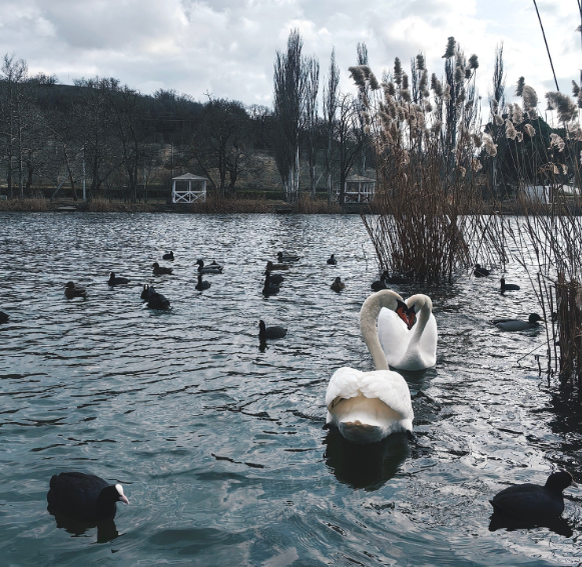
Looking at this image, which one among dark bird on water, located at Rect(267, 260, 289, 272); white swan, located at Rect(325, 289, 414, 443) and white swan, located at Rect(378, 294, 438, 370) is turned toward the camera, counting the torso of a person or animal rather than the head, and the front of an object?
white swan, located at Rect(378, 294, 438, 370)

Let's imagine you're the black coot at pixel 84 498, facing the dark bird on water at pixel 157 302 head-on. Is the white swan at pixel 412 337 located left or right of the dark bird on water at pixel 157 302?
right

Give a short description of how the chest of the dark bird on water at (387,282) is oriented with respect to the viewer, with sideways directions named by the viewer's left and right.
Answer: facing to the left of the viewer

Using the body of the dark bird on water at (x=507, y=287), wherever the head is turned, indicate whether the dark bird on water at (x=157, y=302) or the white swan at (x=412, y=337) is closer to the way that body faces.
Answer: the dark bird on water

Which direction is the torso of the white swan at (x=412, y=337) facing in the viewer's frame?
toward the camera

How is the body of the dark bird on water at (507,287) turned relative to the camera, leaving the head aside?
to the viewer's left

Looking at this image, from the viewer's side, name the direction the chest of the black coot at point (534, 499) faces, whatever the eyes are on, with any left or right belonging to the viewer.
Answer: facing to the right of the viewer

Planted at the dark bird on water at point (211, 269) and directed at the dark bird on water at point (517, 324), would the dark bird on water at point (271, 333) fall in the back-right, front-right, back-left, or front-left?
front-right

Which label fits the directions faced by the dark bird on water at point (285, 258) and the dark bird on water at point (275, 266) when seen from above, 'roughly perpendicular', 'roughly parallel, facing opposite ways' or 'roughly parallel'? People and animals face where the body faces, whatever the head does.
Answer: roughly parallel

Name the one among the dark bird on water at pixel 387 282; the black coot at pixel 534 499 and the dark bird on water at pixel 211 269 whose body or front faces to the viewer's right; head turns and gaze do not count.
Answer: the black coot

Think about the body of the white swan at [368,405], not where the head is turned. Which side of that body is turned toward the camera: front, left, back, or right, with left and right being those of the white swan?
back

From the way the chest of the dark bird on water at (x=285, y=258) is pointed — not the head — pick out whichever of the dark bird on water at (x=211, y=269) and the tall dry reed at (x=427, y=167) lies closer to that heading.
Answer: the dark bird on water

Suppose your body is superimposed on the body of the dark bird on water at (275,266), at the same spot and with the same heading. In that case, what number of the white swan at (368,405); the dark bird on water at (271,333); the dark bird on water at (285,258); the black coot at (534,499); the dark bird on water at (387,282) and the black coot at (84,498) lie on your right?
1

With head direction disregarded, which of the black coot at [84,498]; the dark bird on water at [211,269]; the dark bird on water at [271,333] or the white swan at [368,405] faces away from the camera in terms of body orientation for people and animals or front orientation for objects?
the white swan
